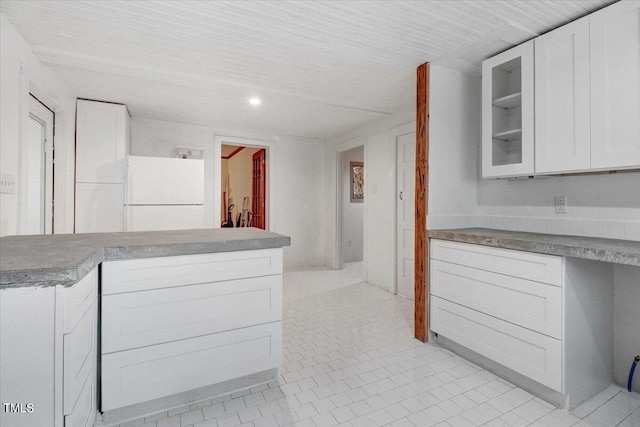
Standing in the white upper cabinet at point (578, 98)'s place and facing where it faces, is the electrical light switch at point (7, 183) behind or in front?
in front

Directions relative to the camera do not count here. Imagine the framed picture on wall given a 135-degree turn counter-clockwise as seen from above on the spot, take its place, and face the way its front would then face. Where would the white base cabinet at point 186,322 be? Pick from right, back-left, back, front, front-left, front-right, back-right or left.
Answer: back-right

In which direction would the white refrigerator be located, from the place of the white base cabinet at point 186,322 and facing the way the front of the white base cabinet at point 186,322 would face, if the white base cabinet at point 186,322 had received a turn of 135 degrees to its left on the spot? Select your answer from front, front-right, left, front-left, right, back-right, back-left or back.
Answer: front

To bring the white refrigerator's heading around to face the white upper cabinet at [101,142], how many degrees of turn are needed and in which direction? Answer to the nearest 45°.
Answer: approximately 135° to its right

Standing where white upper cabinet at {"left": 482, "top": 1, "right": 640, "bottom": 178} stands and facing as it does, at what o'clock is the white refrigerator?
The white refrigerator is roughly at 1 o'clock from the white upper cabinet.

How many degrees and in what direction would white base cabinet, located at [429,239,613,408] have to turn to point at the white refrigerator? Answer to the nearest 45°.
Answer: approximately 45° to its right

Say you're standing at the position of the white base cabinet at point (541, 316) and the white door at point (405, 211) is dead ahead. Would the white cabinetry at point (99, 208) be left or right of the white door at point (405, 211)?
left

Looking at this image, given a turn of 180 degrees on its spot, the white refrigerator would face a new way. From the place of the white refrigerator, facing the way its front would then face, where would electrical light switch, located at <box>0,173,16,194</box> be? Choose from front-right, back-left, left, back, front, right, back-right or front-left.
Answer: left

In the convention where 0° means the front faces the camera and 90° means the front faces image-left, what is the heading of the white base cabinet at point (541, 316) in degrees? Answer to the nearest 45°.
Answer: approximately 45°

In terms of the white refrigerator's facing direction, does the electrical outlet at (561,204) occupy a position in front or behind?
in front
